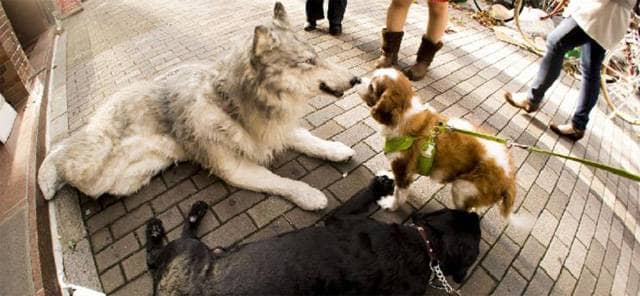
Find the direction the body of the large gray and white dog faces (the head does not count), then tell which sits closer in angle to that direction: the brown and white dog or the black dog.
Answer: the brown and white dog

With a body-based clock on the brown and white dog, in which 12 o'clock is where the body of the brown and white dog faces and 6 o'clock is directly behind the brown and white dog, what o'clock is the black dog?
The black dog is roughly at 10 o'clock from the brown and white dog.

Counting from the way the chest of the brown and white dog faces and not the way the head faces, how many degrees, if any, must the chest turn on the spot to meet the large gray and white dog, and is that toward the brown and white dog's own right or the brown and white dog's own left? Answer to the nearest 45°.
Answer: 0° — it already faces it

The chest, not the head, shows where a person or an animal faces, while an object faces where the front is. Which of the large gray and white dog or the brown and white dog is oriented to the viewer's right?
the large gray and white dog

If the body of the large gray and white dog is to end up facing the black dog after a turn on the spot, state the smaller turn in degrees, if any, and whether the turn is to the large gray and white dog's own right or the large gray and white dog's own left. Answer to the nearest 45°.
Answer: approximately 90° to the large gray and white dog's own right

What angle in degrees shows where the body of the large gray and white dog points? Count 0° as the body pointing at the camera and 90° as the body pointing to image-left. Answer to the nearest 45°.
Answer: approximately 270°

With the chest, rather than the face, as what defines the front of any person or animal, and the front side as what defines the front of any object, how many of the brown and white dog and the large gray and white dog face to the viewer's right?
1

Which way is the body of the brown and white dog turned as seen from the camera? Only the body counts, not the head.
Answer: to the viewer's left

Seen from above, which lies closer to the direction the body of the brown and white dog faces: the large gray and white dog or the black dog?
the large gray and white dog
